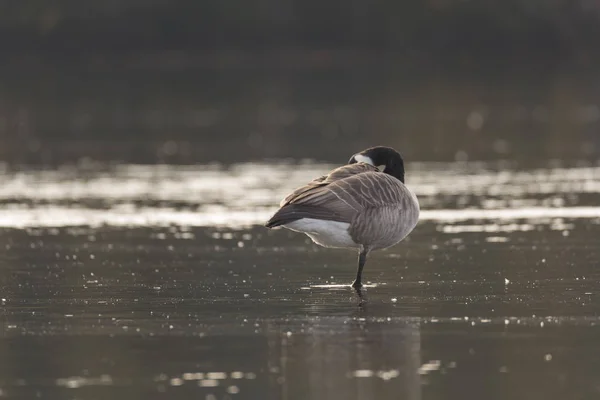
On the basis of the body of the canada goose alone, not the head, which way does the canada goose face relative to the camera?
to the viewer's right
